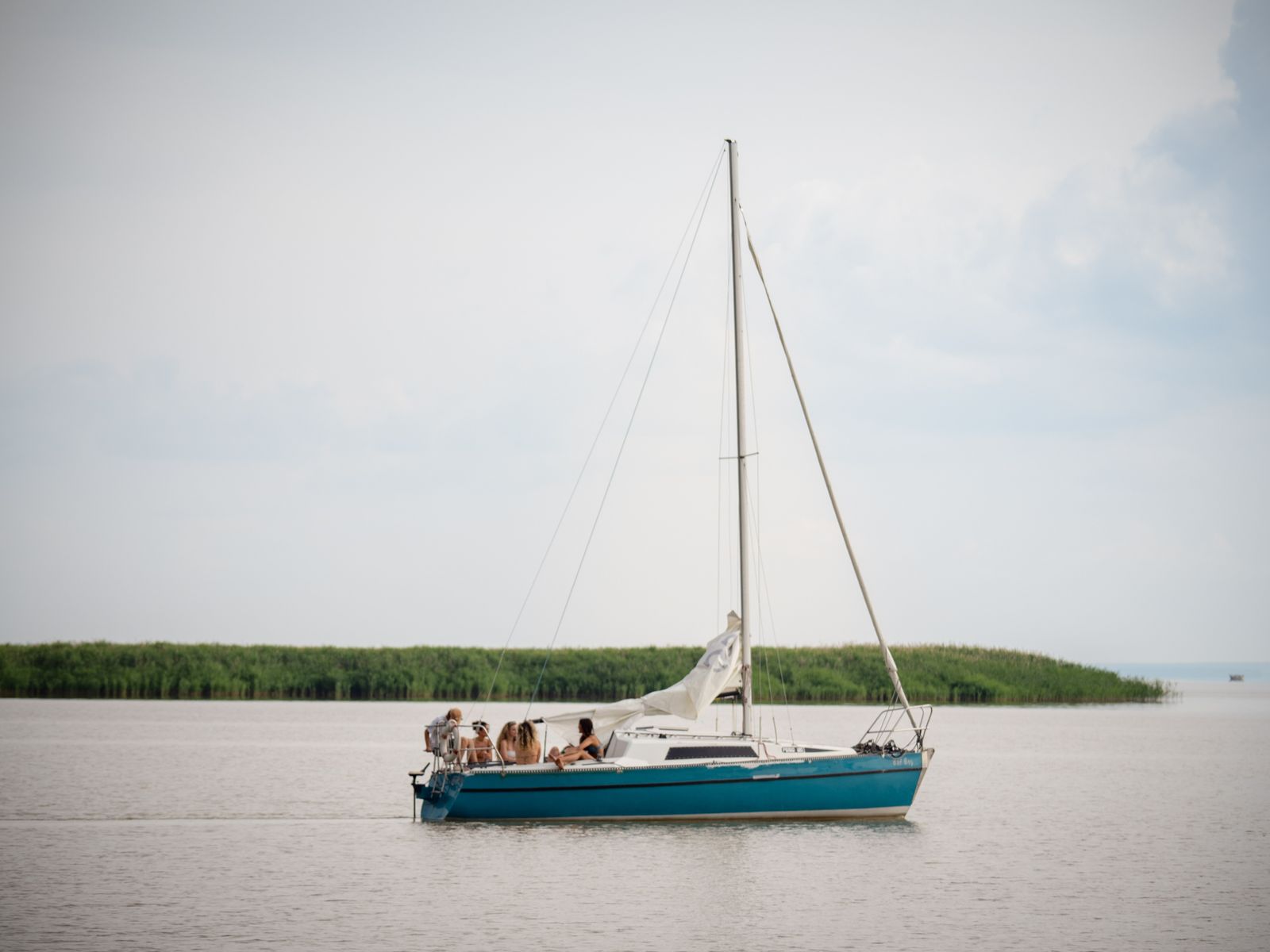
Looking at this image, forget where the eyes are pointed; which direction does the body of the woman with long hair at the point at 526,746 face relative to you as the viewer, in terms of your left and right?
facing away from the viewer

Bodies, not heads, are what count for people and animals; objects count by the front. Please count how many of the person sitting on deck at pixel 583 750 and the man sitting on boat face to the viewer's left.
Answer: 1

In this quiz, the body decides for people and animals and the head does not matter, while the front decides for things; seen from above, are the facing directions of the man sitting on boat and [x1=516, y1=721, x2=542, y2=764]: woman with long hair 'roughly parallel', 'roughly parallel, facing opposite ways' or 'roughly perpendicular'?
roughly perpendicular

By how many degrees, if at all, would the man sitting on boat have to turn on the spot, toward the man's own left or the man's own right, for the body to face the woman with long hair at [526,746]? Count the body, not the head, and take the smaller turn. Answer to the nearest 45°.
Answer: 0° — they already face them

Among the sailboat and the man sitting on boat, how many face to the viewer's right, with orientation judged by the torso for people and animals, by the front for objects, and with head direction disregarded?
2

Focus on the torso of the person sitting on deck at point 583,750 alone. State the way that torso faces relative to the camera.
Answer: to the viewer's left

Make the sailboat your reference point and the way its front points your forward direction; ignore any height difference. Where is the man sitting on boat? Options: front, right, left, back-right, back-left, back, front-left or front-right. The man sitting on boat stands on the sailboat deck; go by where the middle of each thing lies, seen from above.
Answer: back

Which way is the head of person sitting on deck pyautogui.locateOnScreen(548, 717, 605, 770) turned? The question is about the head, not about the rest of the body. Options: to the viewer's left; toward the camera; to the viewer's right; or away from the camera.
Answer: to the viewer's left

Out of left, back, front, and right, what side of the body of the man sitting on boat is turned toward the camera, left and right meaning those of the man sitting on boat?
right

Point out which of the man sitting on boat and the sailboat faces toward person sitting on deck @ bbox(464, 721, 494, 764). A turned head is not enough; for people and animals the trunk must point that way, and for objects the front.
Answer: the man sitting on boat

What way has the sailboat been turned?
to the viewer's right

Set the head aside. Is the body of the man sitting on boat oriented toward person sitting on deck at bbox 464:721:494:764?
yes
